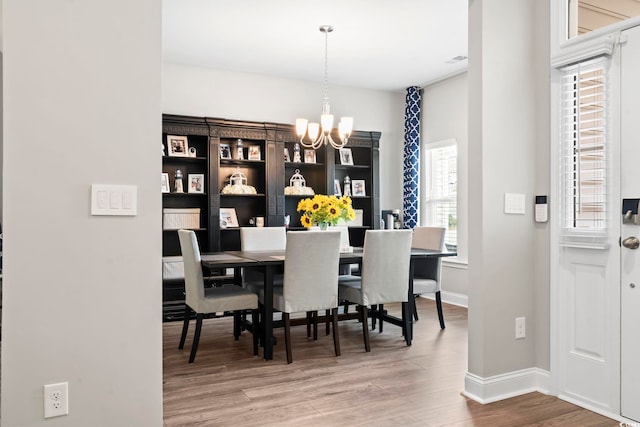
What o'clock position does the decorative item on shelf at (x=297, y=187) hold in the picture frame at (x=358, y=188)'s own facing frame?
The decorative item on shelf is roughly at 2 o'clock from the picture frame.

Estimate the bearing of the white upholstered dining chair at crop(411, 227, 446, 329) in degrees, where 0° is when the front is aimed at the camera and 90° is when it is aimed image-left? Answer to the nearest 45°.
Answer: approximately 45°

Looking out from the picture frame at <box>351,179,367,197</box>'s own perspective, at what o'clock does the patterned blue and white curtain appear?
The patterned blue and white curtain is roughly at 9 o'clock from the picture frame.

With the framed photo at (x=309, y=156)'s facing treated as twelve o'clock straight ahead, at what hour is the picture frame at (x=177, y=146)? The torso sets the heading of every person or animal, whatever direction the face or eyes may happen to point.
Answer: The picture frame is roughly at 2 o'clock from the framed photo.

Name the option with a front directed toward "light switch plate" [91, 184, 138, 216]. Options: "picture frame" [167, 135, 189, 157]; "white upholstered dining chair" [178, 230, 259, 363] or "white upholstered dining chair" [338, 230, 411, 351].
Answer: the picture frame

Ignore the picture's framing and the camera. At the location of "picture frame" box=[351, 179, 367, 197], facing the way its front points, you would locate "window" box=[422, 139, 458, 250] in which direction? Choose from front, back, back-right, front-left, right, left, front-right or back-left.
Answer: left

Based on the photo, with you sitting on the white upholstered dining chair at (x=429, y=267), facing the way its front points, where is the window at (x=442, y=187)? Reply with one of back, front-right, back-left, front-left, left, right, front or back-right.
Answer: back-right

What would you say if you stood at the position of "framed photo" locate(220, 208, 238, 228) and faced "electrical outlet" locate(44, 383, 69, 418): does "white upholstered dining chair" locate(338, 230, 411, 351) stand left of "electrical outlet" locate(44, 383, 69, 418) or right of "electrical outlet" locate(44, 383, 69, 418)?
left
